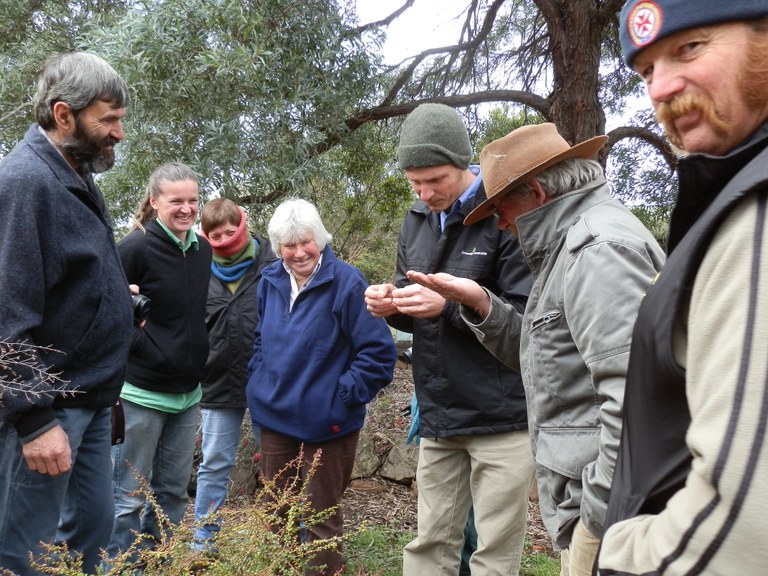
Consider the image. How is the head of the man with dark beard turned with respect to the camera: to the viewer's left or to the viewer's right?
to the viewer's right

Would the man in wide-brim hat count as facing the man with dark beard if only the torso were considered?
yes

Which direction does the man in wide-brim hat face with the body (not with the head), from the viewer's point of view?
to the viewer's left

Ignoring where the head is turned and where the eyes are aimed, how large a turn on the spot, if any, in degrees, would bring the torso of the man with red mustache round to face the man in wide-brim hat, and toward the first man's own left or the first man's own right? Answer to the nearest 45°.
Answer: approximately 90° to the first man's own right

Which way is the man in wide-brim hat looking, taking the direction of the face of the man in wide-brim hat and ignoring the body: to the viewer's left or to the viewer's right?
to the viewer's left

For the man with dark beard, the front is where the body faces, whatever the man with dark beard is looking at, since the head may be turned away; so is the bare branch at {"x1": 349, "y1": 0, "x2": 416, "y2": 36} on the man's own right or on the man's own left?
on the man's own left

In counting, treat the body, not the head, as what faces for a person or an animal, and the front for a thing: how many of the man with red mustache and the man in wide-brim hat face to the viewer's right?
0

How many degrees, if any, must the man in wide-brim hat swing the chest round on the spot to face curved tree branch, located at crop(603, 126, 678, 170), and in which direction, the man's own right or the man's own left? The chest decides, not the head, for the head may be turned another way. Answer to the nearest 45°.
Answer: approximately 90° to the man's own right

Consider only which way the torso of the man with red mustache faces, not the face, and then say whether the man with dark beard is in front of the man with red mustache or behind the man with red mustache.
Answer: in front

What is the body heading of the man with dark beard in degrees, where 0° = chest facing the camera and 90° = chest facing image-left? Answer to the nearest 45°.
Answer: approximately 270°

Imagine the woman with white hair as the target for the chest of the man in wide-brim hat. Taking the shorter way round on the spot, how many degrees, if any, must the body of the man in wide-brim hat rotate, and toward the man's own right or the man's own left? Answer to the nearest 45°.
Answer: approximately 45° to the man's own right

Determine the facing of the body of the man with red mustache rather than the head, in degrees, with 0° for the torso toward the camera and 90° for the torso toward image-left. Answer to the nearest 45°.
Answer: approximately 90°
